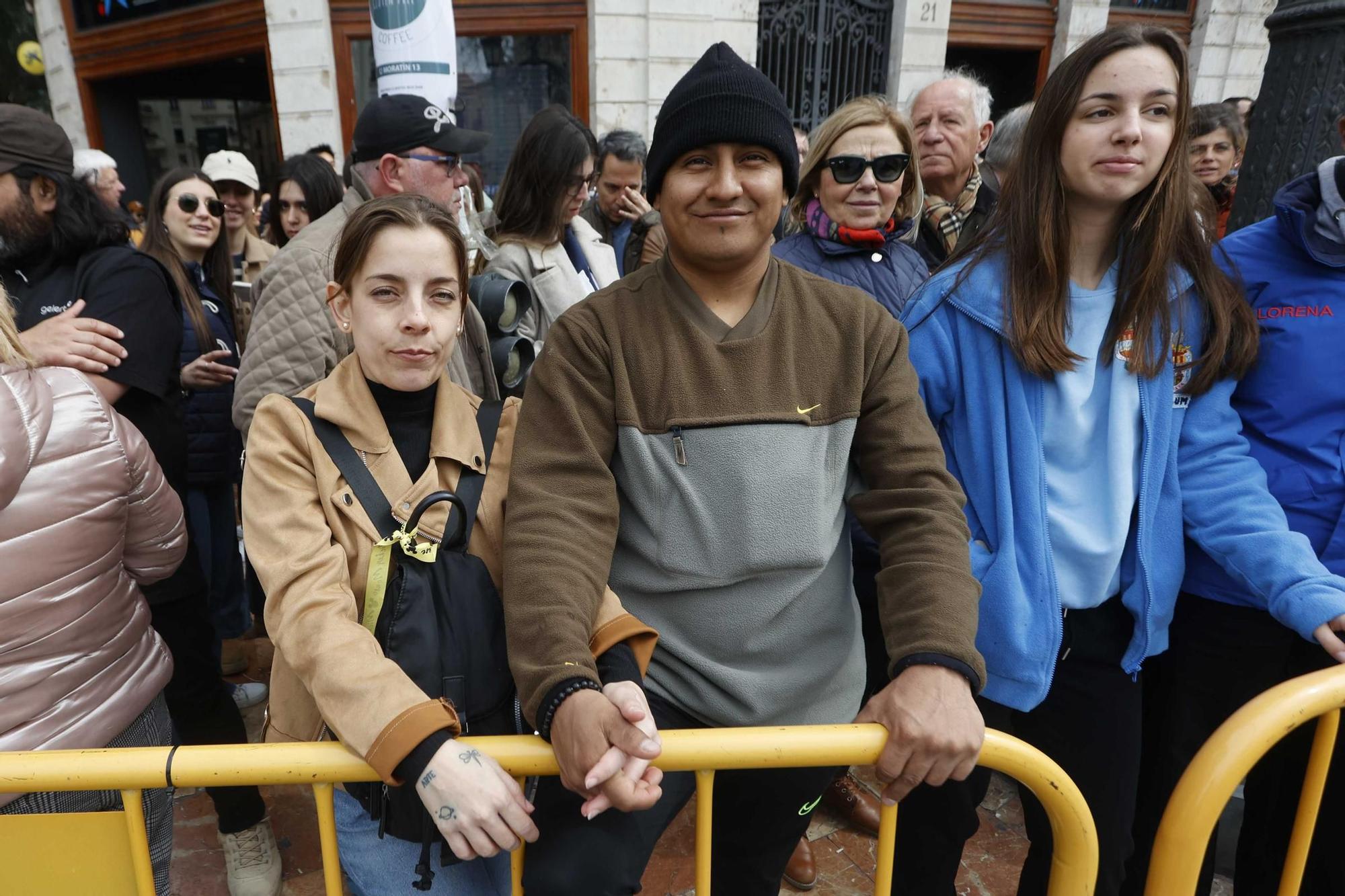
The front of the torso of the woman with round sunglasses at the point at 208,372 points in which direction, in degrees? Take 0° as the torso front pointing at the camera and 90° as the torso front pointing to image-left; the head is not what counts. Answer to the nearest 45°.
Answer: approximately 315°

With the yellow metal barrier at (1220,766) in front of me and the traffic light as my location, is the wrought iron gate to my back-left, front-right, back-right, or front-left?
back-left

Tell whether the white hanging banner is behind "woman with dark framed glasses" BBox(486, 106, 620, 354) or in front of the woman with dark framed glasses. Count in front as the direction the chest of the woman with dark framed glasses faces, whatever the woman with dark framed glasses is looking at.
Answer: behind

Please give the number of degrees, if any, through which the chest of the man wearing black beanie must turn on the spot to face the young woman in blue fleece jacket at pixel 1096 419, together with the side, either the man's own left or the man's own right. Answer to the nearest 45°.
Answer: approximately 135° to the man's own left

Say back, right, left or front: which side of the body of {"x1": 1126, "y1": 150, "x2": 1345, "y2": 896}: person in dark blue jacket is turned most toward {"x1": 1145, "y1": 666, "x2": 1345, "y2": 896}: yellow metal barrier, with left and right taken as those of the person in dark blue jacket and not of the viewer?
front

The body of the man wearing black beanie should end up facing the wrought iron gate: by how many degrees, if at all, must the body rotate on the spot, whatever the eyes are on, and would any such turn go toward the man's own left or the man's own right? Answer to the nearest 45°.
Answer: approximately 180°

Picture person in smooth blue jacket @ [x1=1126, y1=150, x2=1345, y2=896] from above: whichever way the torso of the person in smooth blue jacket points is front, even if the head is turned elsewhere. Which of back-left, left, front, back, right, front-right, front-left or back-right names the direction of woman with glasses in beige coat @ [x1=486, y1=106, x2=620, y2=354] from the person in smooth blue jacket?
right

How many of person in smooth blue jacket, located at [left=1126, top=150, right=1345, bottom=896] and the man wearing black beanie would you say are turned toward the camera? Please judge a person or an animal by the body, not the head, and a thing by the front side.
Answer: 2

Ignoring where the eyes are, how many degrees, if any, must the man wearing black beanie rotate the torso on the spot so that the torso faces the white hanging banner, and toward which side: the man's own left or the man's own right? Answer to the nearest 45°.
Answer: approximately 135° to the man's own right

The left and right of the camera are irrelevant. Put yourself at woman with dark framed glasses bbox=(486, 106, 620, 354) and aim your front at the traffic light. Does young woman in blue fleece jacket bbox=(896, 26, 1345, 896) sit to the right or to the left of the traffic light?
left

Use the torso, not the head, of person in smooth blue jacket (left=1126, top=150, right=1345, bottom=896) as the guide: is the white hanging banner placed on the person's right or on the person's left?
on the person's right
